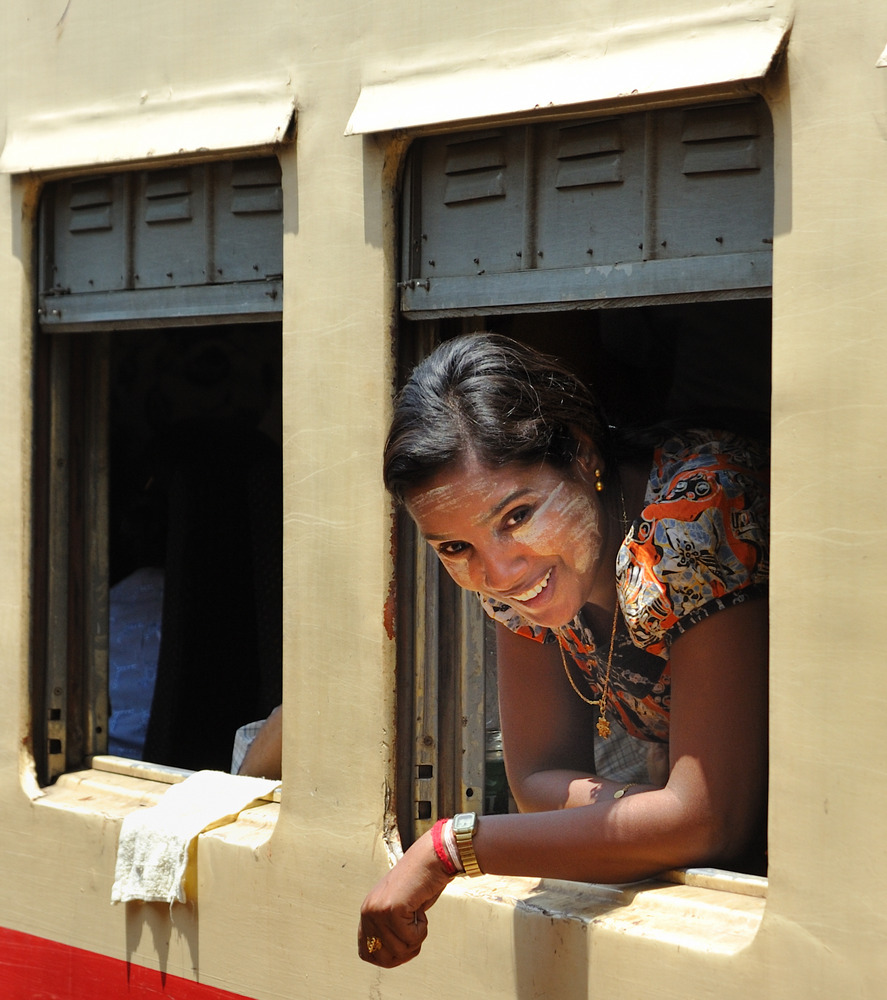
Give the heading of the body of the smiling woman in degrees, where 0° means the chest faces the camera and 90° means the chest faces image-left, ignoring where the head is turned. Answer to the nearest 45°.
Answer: approximately 45°
